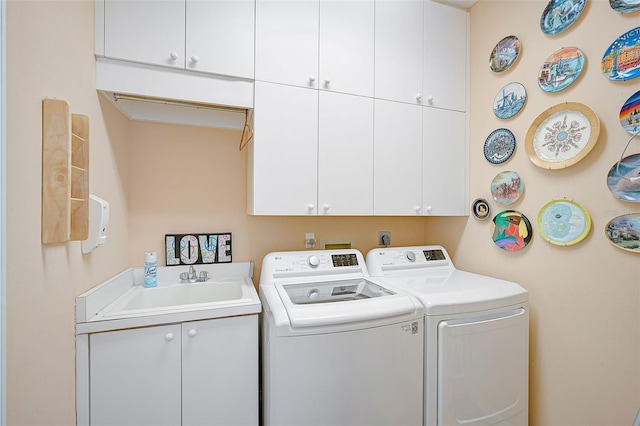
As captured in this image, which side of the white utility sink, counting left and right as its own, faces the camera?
front

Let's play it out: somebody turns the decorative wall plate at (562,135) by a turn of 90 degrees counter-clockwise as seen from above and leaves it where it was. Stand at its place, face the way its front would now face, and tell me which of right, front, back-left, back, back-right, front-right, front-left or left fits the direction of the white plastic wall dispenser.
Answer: right

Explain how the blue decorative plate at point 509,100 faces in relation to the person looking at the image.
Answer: facing the viewer and to the left of the viewer

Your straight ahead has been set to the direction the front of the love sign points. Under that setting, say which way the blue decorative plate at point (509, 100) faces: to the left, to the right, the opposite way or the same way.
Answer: to the right

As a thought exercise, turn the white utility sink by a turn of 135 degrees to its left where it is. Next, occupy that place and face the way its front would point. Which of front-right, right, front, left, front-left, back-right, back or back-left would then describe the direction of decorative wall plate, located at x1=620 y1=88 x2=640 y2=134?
right

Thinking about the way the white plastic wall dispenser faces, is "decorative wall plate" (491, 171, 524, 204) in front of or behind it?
in front

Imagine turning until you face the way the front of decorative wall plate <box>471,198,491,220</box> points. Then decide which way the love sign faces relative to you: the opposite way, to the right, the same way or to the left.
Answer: to the left

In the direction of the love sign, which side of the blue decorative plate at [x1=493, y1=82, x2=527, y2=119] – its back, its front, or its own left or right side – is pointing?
front

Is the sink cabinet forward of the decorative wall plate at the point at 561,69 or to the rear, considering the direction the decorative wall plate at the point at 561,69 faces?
forward

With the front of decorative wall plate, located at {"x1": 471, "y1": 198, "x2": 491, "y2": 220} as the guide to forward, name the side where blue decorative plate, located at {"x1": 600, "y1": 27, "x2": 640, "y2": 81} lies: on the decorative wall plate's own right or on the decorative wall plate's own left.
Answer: on the decorative wall plate's own left

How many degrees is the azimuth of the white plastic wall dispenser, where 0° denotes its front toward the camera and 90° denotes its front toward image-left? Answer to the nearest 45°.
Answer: approximately 315°

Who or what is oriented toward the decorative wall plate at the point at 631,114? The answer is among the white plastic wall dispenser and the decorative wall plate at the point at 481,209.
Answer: the white plastic wall dispenser

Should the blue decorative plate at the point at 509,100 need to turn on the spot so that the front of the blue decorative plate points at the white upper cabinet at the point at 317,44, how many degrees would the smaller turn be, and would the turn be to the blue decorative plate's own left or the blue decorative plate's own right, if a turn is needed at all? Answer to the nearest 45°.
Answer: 0° — it already faces it
